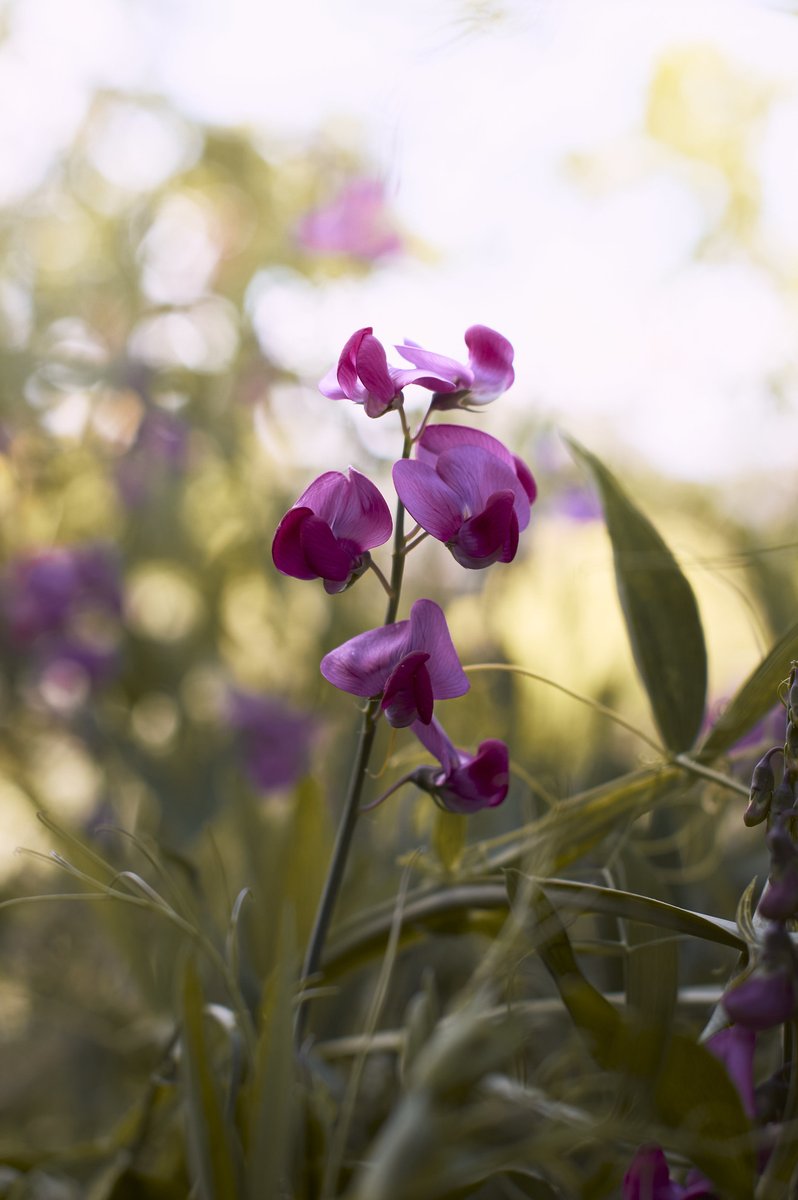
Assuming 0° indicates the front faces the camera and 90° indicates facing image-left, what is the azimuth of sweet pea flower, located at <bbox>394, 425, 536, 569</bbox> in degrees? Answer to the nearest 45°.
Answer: approximately 315°

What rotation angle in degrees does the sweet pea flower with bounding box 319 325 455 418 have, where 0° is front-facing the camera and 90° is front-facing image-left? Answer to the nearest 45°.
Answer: approximately 45°

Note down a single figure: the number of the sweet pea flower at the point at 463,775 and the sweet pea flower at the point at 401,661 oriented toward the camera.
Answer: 1

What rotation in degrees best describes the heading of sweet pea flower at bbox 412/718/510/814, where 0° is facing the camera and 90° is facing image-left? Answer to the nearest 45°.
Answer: approximately 270°

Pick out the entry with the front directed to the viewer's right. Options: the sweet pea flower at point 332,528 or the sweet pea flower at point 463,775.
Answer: the sweet pea flower at point 463,775

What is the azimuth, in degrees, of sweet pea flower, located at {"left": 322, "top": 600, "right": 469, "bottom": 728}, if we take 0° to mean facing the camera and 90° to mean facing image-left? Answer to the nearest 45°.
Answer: approximately 0°
